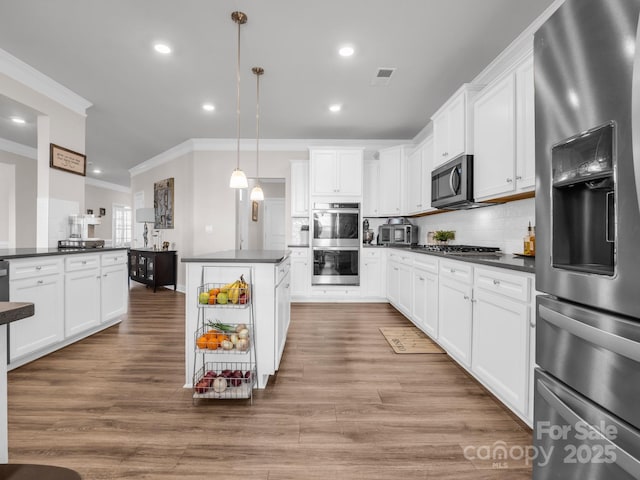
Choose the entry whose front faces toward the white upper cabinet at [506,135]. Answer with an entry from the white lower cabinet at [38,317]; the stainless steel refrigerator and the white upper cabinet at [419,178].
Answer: the white lower cabinet

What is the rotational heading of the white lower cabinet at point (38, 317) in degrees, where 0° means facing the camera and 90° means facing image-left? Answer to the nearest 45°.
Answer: approximately 315°

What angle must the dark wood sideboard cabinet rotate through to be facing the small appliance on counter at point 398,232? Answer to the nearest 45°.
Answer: approximately 90° to its left

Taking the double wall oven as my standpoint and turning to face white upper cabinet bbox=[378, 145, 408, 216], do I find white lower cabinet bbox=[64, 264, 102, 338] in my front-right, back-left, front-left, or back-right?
back-right

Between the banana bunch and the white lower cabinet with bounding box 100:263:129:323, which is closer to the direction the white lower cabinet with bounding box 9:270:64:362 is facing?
the banana bunch

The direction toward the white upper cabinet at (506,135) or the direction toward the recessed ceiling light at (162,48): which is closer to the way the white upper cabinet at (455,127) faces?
the recessed ceiling light

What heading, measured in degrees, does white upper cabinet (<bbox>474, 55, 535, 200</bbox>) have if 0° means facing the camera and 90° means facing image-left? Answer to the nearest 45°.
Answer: approximately 45°

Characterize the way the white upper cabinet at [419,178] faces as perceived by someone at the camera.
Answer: facing to the left of the viewer

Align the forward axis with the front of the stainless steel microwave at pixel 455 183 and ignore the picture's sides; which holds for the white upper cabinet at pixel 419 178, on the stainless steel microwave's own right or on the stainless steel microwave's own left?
on the stainless steel microwave's own right
